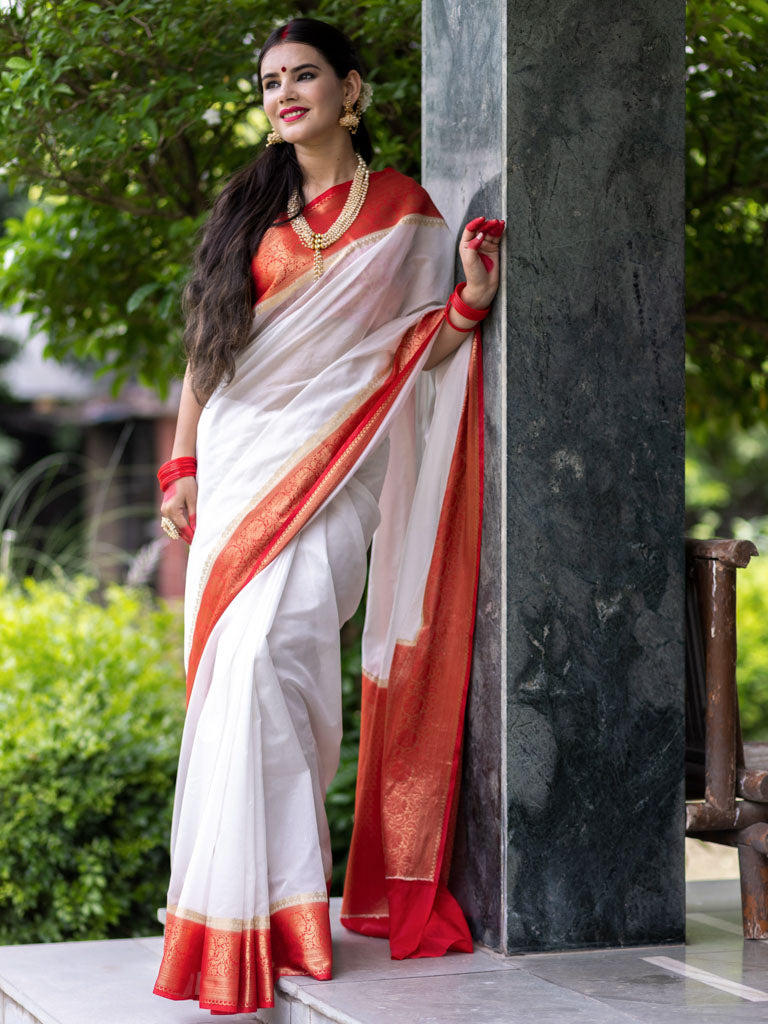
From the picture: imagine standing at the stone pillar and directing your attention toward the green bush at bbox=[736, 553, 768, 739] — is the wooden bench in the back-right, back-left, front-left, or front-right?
front-right

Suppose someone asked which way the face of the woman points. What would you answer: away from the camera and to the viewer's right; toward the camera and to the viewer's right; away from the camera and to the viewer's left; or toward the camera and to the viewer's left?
toward the camera and to the viewer's left

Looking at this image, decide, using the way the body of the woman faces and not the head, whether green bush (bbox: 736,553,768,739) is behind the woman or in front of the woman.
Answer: behind

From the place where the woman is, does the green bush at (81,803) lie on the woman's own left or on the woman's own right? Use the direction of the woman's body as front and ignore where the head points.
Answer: on the woman's own right

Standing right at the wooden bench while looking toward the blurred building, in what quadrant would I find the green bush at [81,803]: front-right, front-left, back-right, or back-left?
front-left

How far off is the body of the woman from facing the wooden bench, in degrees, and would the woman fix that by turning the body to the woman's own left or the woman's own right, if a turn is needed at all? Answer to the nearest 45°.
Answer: approximately 135° to the woman's own left

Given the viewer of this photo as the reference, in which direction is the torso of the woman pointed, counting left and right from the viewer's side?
facing the viewer and to the left of the viewer

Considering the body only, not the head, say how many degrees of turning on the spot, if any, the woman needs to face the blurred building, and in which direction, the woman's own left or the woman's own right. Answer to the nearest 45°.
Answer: approximately 135° to the woman's own right
